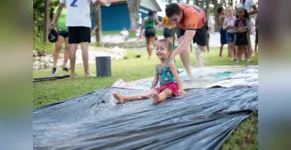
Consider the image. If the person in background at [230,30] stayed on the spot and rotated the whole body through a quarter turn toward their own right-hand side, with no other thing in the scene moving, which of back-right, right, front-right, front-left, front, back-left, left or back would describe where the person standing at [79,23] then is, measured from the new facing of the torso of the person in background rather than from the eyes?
front-left

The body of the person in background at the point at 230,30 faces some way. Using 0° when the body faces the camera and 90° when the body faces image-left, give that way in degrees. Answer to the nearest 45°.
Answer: approximately 45°

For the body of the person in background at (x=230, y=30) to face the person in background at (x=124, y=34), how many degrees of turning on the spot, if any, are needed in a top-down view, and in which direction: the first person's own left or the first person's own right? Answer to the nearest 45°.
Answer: approximately 135° to the first person's own right

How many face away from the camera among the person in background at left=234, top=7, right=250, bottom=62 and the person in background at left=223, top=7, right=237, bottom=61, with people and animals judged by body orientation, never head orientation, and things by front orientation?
0
